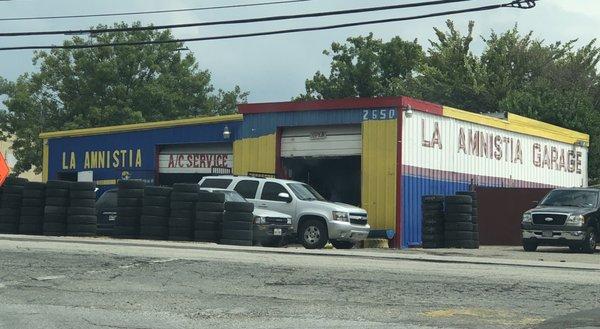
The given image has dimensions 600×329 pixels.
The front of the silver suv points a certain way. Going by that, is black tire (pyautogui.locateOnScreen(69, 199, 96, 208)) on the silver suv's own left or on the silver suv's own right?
on the silver suv's own right

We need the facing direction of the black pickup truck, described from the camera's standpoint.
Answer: facing the viewer and to the left of the viewer

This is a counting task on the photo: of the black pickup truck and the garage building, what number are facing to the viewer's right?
0

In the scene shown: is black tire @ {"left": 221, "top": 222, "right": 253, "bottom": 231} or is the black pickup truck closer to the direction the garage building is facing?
the black tire

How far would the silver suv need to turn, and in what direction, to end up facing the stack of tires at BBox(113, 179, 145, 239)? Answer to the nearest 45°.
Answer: approximately 135° to its right

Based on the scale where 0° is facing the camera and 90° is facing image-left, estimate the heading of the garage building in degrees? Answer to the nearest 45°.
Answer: approximately 45°

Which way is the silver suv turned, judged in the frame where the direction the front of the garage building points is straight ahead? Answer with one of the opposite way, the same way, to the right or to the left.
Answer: to the left

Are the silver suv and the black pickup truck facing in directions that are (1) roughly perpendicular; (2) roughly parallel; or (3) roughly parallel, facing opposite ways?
roughly perpendicular

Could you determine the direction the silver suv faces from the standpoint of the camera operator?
facing the viewer and to the right of the viewer

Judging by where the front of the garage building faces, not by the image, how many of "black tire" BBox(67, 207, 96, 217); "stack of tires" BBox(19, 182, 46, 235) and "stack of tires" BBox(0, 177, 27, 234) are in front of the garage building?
3

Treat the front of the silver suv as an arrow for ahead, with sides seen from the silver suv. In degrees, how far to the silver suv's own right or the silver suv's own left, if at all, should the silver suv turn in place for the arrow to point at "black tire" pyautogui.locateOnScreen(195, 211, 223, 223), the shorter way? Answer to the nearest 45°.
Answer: approximately 90° to the silver suv's own right

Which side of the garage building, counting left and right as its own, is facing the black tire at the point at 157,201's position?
front

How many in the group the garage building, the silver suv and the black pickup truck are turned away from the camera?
0
